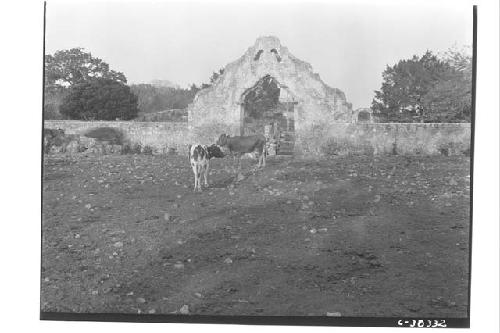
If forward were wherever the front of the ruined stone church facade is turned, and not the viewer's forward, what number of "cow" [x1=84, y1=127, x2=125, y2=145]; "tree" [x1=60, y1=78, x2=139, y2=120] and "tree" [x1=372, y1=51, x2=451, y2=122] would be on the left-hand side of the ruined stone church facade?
1

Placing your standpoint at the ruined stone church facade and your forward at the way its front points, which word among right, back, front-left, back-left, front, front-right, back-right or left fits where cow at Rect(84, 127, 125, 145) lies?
right

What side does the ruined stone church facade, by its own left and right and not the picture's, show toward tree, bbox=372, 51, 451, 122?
left

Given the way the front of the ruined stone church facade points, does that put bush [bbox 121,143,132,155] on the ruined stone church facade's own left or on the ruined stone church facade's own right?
on the ruined stone church facade's own right

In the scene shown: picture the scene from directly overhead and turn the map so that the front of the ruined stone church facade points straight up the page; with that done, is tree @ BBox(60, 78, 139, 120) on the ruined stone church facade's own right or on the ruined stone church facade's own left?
on the ruined stone church facade's own right

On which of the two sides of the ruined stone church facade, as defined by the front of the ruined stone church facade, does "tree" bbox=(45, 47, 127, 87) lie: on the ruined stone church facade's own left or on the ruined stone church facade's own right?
on the ruined stone church facade's own right

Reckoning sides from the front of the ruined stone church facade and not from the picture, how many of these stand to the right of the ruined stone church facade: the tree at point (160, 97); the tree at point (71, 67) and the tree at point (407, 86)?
2

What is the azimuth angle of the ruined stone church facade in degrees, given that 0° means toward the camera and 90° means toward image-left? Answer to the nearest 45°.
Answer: approximately 0°

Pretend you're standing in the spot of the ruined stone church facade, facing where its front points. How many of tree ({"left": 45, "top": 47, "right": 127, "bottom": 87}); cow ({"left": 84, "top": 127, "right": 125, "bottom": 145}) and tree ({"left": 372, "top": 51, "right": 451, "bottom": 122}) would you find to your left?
1

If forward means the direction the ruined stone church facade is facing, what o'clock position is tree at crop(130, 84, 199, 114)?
The tree is roughly at 3 o'clock from the ruined stone church facade.
